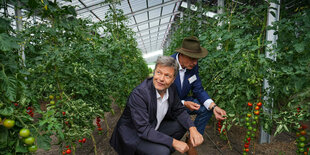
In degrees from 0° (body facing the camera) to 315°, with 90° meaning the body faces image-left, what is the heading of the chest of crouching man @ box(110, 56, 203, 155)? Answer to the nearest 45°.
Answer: approximately 315°

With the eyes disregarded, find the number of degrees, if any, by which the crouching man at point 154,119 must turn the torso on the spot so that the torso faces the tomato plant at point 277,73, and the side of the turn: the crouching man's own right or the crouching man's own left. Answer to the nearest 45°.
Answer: approximately 45° to the crouching man's own left

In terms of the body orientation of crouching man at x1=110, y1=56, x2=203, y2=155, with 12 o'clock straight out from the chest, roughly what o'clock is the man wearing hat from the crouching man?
The man wearing hat is roughly at 9 o'clock from the crouching man.

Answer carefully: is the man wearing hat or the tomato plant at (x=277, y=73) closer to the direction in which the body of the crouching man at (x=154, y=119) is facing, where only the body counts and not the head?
the tomato plant
